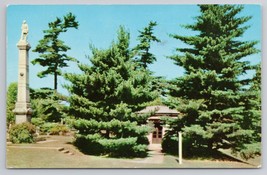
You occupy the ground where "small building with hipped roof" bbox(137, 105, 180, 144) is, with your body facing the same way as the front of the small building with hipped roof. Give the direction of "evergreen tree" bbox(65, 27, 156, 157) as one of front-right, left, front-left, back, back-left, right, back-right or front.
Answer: right

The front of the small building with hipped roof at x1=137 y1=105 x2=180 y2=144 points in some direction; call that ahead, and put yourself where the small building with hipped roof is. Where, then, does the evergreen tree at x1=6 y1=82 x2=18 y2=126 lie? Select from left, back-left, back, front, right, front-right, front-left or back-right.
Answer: right

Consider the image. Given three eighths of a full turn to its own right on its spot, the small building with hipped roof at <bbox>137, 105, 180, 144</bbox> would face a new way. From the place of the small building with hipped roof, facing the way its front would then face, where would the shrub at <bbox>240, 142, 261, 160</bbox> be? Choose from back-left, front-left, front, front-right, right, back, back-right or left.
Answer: back-right

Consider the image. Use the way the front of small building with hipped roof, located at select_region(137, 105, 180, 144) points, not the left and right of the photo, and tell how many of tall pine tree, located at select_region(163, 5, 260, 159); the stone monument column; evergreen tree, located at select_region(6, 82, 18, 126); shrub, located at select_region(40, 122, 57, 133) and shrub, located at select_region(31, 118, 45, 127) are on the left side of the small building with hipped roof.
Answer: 1

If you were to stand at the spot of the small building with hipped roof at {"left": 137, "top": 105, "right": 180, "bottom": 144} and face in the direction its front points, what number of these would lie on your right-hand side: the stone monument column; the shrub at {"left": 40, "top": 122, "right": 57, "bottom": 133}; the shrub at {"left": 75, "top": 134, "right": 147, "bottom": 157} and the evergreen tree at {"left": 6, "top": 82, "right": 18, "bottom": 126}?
4

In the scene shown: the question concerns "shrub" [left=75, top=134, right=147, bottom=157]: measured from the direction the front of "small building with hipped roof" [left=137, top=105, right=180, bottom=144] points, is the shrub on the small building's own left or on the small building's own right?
on the small building's own right

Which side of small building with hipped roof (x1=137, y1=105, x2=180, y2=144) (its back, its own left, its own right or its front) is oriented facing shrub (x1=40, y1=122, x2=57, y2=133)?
right

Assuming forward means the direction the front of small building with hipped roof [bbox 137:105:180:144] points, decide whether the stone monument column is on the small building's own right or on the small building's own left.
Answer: on the small building's own right

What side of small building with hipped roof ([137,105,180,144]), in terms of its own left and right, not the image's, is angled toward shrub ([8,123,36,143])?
right

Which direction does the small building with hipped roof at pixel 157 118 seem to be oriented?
toward the camera

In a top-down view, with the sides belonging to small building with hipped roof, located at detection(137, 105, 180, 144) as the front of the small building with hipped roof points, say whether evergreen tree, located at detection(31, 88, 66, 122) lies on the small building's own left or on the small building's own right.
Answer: on the small building's own right

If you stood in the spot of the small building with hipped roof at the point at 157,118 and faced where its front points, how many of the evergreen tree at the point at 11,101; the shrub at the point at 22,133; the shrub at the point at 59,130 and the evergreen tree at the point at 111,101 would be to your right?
4

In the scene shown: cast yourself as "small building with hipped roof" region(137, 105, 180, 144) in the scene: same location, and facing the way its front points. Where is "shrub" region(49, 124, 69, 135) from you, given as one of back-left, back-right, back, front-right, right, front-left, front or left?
right

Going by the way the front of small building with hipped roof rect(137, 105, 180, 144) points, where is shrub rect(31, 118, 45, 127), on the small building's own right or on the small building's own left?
on the small building's own right
